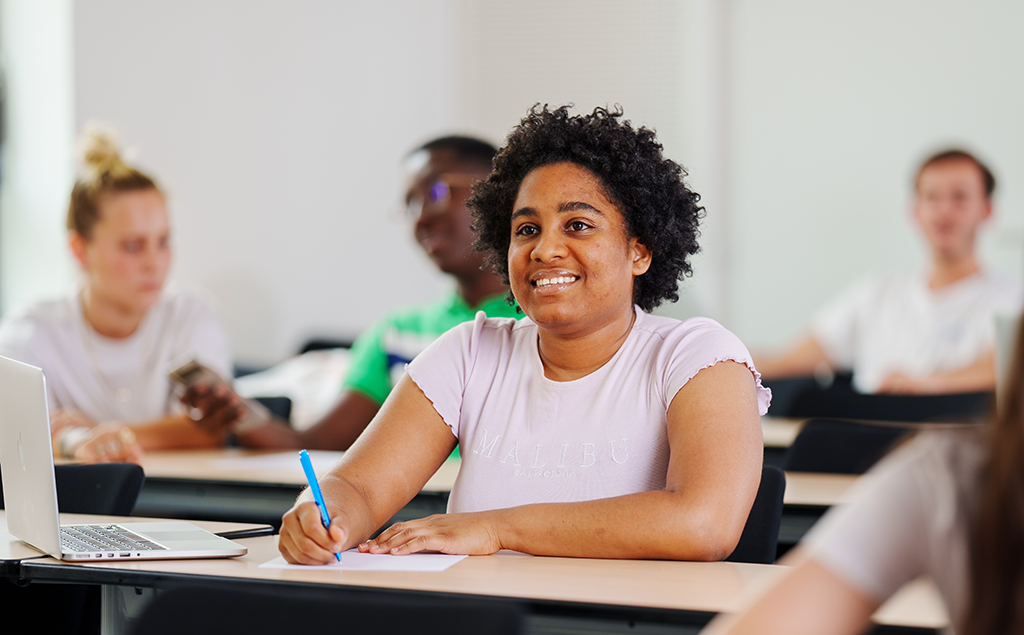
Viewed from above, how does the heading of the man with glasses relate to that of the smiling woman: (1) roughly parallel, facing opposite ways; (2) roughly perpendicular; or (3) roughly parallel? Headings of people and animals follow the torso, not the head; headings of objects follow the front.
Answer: roughly parallel

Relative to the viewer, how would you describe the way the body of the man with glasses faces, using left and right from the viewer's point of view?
facing the viewer and to the left of the viewer

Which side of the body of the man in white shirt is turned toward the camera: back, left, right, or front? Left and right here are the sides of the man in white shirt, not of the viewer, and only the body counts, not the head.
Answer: front

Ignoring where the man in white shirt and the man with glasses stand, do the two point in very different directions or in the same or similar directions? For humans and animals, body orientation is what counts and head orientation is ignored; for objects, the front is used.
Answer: same or similar directions

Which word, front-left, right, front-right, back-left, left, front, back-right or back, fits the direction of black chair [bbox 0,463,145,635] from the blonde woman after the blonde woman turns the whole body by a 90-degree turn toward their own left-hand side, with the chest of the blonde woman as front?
back-right

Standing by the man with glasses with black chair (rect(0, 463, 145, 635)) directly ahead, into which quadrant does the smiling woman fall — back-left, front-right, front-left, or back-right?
front-left

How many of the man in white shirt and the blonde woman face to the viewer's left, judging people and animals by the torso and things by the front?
0

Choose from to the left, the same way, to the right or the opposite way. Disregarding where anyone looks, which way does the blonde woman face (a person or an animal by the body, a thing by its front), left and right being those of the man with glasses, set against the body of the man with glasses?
to the left

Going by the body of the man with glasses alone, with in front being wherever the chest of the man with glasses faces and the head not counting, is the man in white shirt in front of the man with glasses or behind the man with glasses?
behind

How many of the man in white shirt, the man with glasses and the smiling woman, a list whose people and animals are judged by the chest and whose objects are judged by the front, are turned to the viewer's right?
0

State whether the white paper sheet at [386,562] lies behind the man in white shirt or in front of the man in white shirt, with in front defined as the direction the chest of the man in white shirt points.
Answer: in front

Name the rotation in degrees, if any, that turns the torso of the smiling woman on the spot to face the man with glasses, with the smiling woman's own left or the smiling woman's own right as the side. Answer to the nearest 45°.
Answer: approximately 135° to the smiling woman's own right

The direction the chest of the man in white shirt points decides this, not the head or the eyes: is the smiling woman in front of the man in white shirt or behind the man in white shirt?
in front
